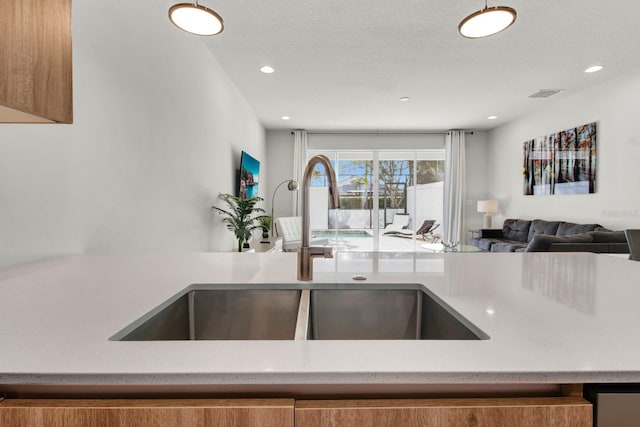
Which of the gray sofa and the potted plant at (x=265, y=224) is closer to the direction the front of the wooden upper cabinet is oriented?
the gray sofa

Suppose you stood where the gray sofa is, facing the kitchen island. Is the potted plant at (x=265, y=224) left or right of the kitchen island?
right

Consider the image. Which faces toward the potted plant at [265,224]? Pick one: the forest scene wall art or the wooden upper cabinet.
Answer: the forest scene wall art

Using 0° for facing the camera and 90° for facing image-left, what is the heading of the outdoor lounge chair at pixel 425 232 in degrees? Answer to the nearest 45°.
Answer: approximately 90°

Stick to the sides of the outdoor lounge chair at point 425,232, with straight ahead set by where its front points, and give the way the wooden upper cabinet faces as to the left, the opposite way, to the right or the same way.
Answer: the opposite way

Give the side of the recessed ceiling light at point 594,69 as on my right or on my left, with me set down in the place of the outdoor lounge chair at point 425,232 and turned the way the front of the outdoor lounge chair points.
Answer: on my left

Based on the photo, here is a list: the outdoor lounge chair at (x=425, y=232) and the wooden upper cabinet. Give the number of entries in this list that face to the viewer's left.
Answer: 1

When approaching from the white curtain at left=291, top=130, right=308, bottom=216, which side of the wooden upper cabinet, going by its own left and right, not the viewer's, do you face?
left

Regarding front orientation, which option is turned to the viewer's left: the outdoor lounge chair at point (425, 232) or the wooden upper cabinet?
the outdoor lounge chair

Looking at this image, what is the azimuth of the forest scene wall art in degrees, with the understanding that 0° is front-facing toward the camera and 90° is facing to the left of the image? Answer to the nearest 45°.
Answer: approximately 45°

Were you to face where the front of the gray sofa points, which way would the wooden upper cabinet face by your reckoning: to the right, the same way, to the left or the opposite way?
the opposite way
